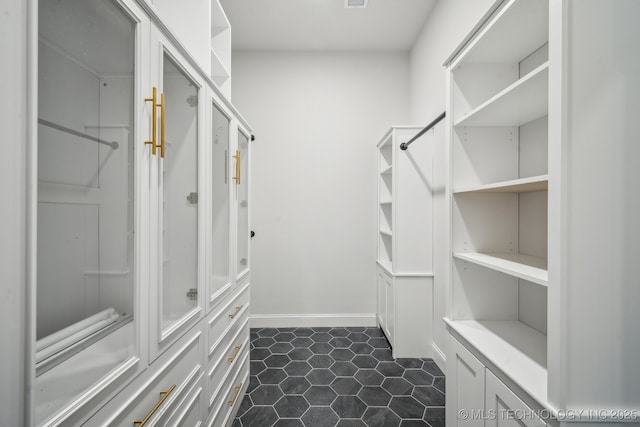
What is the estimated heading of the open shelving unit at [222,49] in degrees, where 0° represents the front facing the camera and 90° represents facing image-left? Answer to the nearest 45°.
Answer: approximately 270°

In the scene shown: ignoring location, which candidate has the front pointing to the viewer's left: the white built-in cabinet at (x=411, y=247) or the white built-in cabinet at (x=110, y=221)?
the white built-in cabinet at (x=411, y=247)

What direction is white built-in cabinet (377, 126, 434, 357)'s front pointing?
to the viewer's left

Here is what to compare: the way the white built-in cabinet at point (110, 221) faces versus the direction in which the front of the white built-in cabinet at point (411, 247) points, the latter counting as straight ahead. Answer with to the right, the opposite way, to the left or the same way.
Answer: the opposite way

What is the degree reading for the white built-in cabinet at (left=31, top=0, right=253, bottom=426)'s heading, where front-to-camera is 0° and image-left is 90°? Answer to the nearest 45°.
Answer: approximately 315°

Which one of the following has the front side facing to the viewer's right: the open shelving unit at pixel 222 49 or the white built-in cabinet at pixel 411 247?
the open shelving unit

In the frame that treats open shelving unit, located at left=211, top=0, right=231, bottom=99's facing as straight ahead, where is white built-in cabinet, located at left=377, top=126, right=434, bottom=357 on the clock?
The white built-in cabinet is roughly at 12 o'clock from the open shelving unit.

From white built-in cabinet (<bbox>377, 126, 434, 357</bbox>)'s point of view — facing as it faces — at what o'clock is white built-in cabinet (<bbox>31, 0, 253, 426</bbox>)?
white built-in cabinet (<bbox>31, 0, 253, 426</bbox>) is roughly at 10 o'clock from white built-in cabinet (<bbox>377, 126, 434, 357</bbox>).

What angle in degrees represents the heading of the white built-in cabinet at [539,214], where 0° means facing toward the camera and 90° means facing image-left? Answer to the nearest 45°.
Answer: approximately 45°

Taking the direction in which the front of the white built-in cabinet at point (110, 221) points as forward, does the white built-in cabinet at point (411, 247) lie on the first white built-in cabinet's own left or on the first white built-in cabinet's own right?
on the first white built-in cabinet's own left
